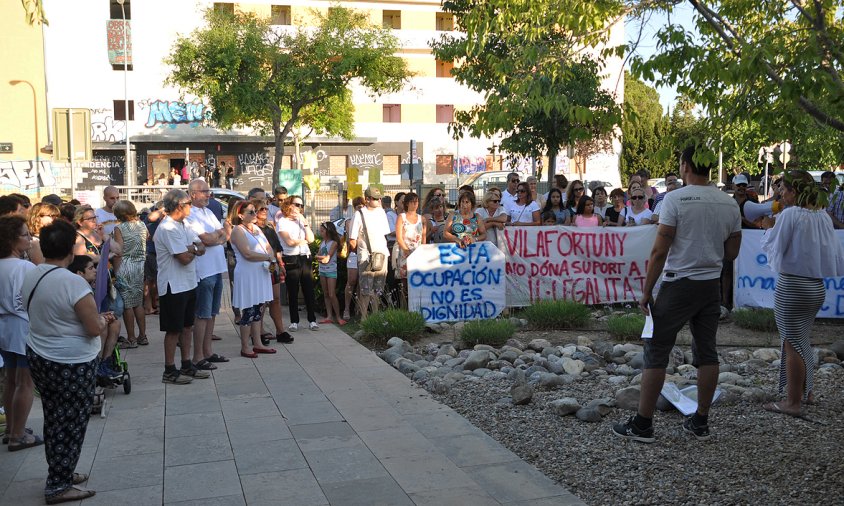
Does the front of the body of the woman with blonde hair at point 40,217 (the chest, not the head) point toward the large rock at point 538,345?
yes

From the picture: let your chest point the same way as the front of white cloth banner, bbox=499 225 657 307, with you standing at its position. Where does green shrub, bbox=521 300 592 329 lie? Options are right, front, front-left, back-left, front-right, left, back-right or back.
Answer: front

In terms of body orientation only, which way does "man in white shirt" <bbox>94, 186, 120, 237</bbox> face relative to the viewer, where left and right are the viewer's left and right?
facing the viewer and to the right of the viewer

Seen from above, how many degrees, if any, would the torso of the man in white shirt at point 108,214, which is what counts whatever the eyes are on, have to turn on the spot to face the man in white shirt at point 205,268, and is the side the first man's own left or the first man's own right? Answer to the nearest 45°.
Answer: approximately 45° to the first man's own right

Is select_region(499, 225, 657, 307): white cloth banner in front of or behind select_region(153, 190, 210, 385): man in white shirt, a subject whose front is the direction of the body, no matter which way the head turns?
in front

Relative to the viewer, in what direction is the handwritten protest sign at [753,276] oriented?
toward the camera

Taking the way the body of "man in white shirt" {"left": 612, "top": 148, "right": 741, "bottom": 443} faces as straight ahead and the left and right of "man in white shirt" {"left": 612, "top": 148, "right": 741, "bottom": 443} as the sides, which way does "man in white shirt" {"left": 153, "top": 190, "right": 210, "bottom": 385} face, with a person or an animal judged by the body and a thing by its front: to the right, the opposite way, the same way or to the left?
to the right

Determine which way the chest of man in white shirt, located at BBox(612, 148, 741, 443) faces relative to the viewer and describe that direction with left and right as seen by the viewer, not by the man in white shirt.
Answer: facing away from the viewer and to the left of the viewer

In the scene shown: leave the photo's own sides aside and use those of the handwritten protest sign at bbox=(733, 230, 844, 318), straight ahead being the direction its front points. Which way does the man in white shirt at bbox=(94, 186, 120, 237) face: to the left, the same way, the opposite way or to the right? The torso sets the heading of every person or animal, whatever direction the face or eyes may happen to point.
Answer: to the left

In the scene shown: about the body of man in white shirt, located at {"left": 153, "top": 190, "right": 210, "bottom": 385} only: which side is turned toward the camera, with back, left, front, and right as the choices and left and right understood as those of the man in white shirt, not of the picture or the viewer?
right

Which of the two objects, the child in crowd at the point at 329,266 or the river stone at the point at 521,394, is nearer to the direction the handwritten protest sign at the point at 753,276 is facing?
the river stone

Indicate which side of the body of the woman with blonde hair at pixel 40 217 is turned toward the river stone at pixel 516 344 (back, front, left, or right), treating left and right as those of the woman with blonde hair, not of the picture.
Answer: front

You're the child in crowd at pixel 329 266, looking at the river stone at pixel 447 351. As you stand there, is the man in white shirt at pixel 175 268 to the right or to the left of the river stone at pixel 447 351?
right

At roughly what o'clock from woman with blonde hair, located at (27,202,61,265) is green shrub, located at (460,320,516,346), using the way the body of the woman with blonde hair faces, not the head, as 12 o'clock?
The green shrub is roughly at 12 o'clock from the woman with blonde hair.

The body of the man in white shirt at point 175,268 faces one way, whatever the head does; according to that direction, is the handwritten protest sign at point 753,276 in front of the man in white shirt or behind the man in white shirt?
in front

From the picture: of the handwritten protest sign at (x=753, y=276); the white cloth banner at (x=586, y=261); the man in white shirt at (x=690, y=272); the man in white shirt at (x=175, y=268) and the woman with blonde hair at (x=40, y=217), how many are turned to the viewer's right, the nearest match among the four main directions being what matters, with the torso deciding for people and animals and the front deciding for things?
2

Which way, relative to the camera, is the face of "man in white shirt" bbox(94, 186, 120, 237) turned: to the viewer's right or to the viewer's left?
to the viewer's right
